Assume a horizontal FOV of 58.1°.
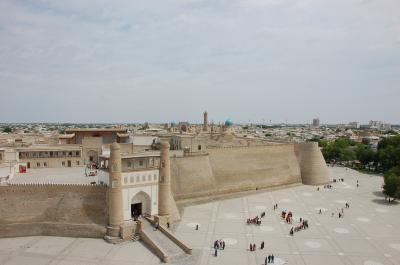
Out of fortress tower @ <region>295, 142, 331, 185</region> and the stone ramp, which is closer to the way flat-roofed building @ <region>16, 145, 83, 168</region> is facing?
the stone ramp

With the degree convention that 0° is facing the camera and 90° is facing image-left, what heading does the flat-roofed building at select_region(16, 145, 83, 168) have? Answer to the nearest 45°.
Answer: approximately 0°

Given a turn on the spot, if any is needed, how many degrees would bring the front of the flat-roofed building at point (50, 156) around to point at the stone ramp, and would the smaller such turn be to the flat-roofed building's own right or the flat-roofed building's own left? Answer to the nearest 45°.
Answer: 0° — it already faces it

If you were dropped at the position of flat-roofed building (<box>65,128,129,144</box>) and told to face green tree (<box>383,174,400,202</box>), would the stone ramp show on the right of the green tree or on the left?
right

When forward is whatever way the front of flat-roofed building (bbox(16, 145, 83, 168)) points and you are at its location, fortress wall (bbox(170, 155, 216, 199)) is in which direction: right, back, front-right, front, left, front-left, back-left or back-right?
front-left

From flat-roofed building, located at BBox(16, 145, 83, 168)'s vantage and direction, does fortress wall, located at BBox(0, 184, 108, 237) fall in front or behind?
in front

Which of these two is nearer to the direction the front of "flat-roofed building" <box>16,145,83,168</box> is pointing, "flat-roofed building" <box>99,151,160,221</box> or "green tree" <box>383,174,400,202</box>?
the flat-roofed building

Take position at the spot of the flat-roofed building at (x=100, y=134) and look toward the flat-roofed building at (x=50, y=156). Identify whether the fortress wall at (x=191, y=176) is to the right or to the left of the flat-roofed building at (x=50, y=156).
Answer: left

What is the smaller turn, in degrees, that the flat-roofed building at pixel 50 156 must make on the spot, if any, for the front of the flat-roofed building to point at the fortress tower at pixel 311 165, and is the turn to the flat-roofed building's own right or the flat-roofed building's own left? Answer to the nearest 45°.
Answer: approximately 90° to the flat-roofed building's own left

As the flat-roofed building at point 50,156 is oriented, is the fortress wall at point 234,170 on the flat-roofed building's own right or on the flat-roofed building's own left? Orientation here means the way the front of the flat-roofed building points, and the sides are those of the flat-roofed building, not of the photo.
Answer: on the flat-roofed building's own left

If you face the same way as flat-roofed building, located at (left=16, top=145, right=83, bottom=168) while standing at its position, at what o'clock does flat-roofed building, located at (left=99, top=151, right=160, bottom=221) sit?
flat-roofed building, located at (left=99, top=151, right=160, bottom=221) is roughly at 11 o'clock from flat-roofed building, located at (left=16, top=145, right=83, bottom=168).
